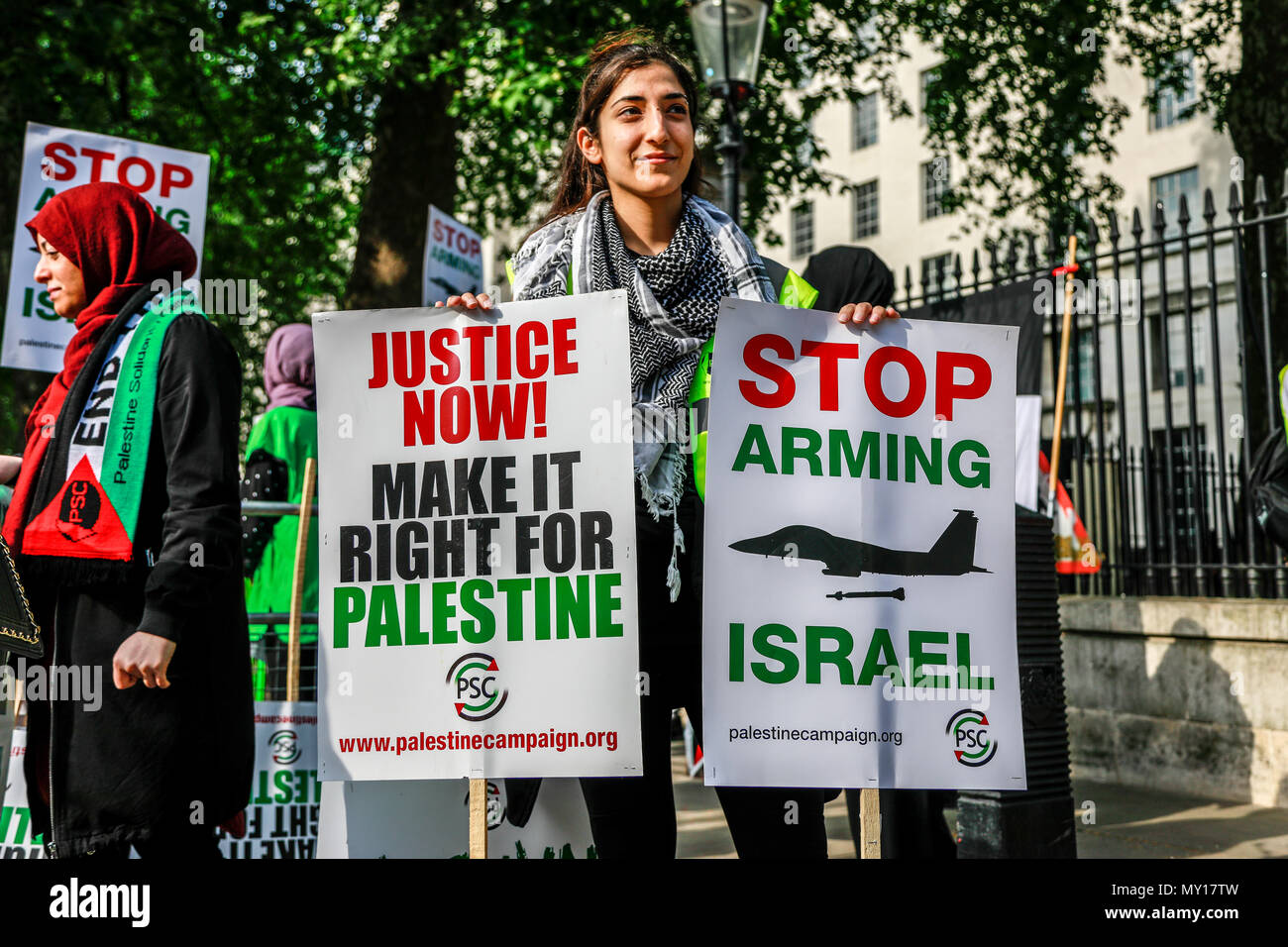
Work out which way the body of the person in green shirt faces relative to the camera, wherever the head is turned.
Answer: away from the camera

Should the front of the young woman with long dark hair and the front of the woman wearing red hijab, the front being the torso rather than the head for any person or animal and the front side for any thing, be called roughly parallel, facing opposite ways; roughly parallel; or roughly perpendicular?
roughly perpendicular

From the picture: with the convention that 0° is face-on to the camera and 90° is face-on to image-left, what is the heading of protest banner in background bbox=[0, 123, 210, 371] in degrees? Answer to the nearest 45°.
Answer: approximately 0°

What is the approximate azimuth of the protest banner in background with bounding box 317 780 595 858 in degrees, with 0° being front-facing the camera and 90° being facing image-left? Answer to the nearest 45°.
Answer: approximately 0°

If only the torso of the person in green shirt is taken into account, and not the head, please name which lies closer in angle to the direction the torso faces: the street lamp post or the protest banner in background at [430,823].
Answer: the street lamp post

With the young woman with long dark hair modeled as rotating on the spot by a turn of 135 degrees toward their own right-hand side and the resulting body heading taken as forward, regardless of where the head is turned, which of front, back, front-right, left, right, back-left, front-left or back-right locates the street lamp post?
front-right

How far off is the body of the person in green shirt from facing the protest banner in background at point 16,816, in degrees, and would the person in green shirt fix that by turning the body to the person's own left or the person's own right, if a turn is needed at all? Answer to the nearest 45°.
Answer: approximately 135° to the person's own left

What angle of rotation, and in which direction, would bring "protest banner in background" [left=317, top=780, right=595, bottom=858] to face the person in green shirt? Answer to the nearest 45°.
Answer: approximately 180°

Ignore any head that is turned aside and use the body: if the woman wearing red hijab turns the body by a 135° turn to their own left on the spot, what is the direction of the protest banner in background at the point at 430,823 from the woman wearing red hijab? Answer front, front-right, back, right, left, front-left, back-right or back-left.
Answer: left

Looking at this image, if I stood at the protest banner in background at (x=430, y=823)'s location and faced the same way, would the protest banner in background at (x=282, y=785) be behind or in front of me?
behind

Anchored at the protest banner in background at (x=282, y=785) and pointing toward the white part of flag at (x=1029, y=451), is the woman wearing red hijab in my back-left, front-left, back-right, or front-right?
back-right

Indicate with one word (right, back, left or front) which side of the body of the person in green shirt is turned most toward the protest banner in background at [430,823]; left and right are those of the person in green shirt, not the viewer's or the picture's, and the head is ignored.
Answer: back

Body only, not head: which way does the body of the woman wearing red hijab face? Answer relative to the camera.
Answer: to the viewer's left
